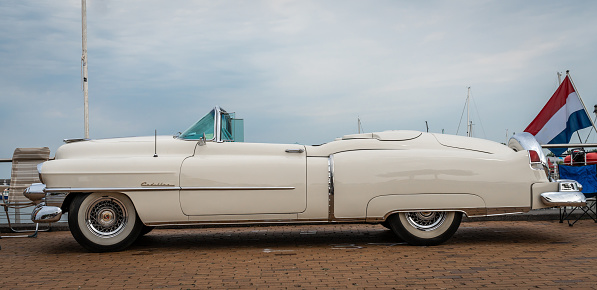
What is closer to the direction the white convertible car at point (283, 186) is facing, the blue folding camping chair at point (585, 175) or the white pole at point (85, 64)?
the white pole

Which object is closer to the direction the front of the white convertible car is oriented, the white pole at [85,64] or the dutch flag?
the white pole

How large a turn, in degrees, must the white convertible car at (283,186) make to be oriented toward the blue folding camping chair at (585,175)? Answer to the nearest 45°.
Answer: approximately 135° to its right

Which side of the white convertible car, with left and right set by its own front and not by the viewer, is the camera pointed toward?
left

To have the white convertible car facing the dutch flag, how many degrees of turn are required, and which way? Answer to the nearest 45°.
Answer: approximately 135° to its right

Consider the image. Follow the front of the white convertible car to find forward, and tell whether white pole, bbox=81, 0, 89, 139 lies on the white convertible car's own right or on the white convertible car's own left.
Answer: on the white convertible car's own right
